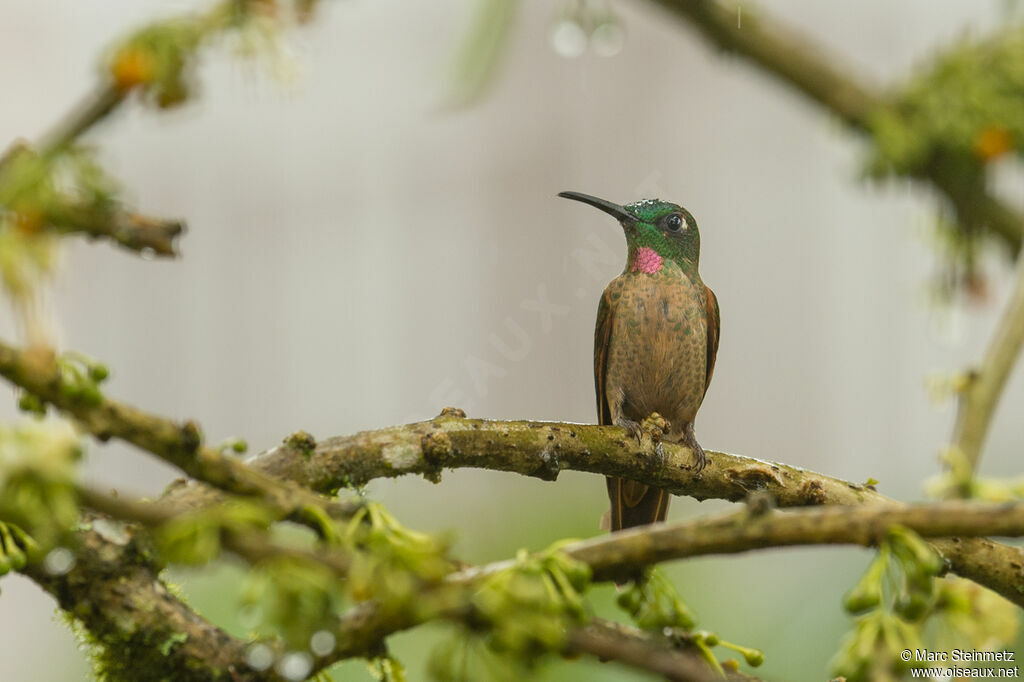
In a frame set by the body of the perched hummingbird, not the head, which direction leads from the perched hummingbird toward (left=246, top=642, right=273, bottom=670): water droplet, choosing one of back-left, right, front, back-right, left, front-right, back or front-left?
front

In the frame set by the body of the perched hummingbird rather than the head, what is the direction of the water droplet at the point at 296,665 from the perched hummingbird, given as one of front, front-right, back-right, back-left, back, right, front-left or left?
front

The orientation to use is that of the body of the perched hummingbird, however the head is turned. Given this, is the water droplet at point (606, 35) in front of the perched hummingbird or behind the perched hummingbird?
in front

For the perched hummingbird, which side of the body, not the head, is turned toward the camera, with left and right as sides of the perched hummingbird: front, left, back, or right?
front

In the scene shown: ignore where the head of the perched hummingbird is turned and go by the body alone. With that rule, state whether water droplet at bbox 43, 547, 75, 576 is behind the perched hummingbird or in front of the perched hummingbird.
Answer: in front

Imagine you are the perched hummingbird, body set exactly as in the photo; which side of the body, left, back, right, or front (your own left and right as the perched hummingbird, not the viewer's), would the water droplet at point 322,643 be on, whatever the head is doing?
front

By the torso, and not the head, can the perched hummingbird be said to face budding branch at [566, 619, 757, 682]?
yes
